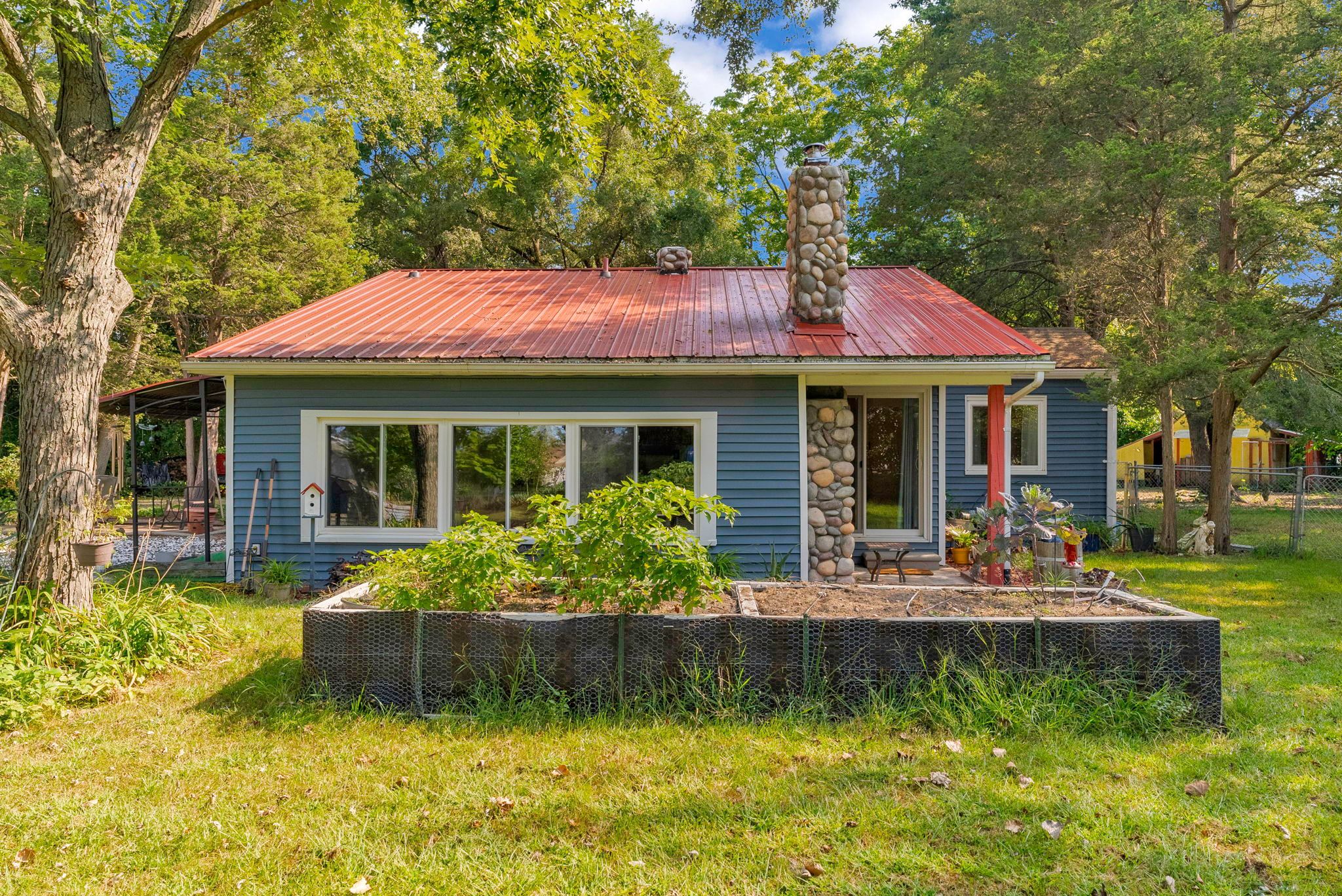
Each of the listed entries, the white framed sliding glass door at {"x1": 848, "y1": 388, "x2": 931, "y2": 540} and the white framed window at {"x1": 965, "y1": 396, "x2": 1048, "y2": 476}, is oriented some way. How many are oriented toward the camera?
2

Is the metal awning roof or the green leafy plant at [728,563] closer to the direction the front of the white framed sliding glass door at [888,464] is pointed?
the green leafy plant

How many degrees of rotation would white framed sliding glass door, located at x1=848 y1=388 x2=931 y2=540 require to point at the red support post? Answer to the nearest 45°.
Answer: approximately 45° to its left

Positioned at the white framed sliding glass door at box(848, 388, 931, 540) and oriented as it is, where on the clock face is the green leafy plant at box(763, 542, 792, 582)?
The green leafy plant is roughly at 1 o'clock from the white framed sliding glass door.

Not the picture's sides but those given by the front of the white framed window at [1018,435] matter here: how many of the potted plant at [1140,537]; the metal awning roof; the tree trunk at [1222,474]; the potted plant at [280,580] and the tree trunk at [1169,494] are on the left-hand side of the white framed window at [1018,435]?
3

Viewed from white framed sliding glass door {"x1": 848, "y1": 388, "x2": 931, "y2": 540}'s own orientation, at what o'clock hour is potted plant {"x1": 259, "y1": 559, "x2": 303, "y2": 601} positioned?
The potted plant is roughly at 2 o'clock from the white framed sliding glass door.

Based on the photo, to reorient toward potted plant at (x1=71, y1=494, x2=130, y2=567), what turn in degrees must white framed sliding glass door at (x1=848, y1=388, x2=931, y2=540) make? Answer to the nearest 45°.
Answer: approximately 45° to its right

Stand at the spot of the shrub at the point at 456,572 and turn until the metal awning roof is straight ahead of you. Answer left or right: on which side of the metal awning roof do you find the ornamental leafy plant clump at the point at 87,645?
left

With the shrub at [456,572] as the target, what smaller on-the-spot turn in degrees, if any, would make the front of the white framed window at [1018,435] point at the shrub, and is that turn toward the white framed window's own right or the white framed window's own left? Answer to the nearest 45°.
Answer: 0° — it already faces it

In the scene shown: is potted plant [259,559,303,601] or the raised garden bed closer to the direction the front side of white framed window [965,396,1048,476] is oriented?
the raised garden bed

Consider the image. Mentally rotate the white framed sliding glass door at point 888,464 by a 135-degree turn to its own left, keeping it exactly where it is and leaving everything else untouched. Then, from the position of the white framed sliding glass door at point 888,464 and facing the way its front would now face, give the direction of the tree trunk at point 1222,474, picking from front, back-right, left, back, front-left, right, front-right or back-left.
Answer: front
